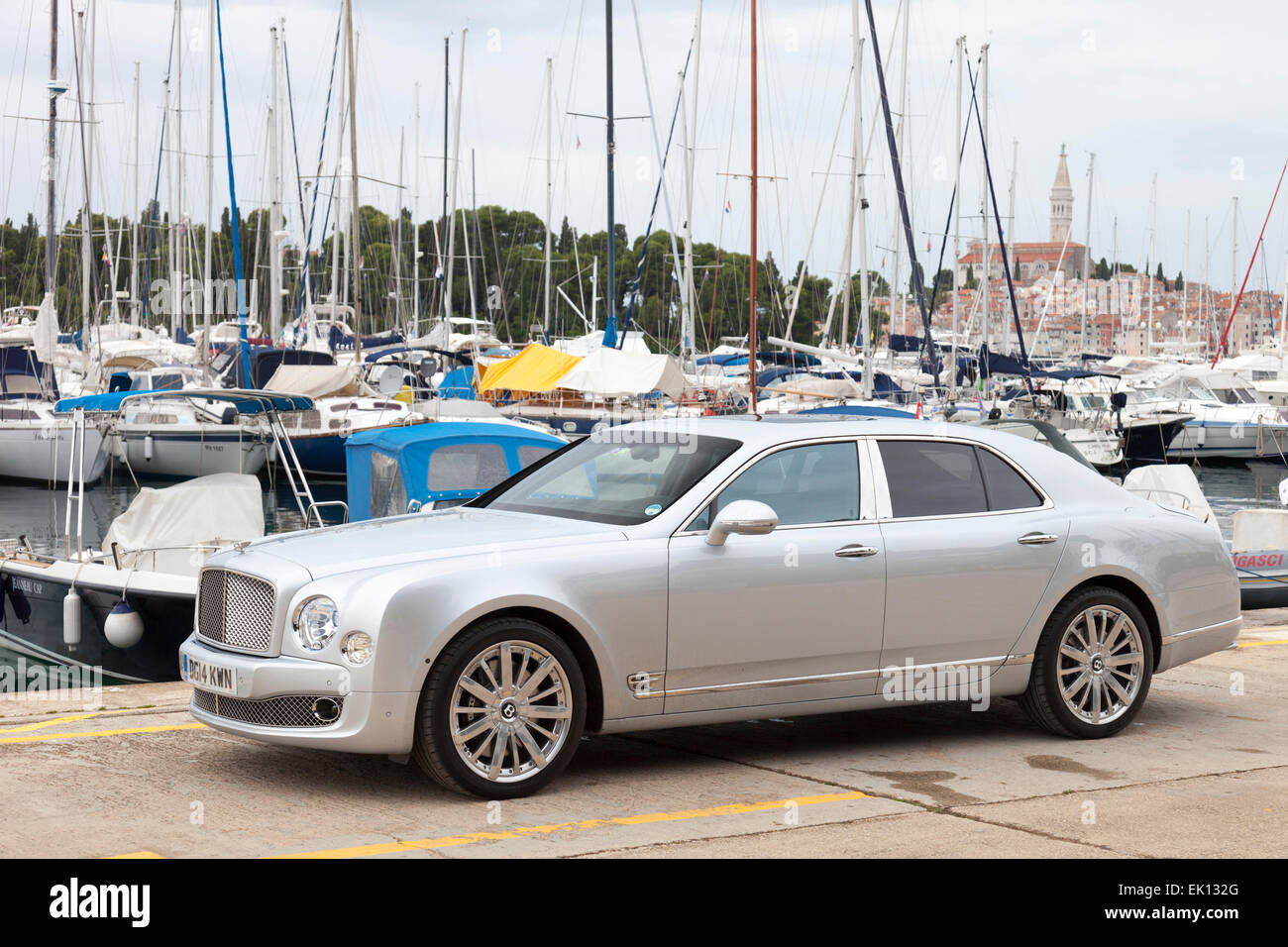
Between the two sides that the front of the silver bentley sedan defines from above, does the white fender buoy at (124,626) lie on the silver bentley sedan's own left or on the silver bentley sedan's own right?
on the silver bentley sedan's own right

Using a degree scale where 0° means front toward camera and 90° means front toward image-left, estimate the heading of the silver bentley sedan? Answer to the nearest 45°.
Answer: approximately 45°

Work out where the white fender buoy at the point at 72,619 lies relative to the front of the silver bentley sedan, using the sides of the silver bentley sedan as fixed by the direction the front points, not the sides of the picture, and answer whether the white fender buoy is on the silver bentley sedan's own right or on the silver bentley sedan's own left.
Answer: on the silver bentley sedan's own right

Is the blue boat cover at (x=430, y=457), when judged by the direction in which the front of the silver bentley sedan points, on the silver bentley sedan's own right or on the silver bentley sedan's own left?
on the silver bentley sedan's own right

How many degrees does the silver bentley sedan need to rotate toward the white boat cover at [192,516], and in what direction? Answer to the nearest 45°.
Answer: approximately 90° to its right
